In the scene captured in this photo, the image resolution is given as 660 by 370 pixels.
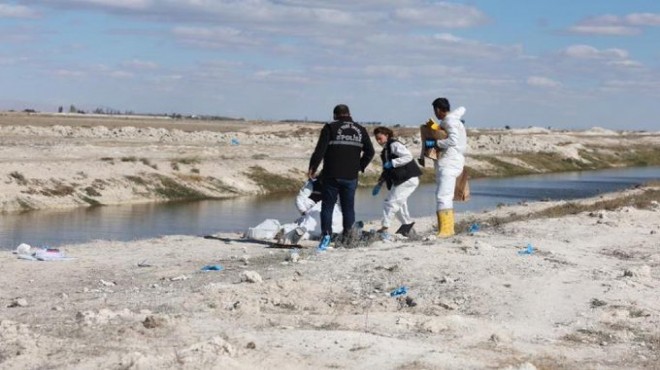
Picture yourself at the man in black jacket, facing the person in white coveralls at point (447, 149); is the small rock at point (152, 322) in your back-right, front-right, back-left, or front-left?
back-right

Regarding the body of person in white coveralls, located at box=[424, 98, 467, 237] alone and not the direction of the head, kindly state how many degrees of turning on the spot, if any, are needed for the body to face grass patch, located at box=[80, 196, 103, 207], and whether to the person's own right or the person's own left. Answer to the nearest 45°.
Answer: approximately 45° to the person's own right

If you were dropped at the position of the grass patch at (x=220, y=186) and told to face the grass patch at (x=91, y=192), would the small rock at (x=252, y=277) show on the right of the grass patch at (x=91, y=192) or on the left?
left

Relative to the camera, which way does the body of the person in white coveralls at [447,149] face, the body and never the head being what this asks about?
to the viewer's left

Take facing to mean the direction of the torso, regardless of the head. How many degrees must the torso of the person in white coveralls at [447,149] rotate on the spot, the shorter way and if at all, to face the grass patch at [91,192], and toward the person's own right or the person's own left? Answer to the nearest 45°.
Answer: approximately 45° to the person's own right

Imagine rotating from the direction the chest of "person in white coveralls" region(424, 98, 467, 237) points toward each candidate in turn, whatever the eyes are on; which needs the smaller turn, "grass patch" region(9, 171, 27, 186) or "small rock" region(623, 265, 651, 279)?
the grass patch

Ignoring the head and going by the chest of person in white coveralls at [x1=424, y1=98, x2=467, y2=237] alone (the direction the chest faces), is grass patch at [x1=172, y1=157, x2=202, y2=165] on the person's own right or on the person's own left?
on the person's own right

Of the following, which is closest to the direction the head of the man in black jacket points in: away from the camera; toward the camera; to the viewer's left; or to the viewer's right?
away from the camera

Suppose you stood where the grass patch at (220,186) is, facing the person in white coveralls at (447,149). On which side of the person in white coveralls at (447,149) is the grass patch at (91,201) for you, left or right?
right

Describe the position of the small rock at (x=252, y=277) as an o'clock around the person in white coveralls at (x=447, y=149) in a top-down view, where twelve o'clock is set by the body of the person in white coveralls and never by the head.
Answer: The small rock is roughly at 10 o'clock from the person in white coveralls.
